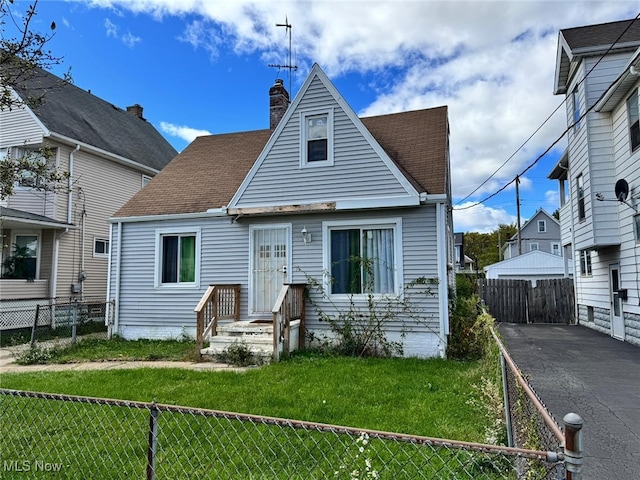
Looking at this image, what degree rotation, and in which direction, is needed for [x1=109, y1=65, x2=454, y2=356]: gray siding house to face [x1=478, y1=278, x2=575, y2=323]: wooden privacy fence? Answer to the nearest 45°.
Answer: approximately 135° to its left

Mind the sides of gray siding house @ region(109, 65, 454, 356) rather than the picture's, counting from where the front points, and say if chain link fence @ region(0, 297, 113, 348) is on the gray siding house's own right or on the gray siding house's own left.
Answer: on the gray siding house's own right

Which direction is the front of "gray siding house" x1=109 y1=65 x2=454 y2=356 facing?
toward the camera

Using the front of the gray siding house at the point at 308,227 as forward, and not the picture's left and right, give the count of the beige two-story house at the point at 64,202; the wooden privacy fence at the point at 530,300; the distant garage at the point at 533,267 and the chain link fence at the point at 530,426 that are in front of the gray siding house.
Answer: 1

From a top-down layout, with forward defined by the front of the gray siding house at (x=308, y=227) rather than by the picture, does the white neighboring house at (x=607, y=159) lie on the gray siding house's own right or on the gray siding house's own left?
on the gray siding house's own left

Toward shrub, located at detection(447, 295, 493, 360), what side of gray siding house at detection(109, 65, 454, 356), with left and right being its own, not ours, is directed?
left

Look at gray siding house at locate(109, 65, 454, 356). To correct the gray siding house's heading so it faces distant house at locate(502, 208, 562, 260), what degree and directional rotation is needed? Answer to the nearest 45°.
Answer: approximately 135° to its left

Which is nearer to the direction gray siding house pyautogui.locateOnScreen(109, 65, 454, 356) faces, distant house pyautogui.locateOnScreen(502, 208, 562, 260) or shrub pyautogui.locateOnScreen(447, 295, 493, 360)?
the shrub

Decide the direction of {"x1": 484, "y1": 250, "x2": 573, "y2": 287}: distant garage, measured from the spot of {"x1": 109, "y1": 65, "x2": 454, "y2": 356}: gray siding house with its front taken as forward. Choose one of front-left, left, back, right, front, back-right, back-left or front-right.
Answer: back-left

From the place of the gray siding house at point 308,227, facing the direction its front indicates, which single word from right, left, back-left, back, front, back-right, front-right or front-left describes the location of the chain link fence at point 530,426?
front

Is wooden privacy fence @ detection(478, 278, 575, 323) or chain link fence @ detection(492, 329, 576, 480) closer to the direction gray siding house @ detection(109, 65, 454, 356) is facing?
the chain link fence

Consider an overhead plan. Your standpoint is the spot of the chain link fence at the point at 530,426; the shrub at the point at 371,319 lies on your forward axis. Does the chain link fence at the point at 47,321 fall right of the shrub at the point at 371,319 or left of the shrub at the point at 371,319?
left
